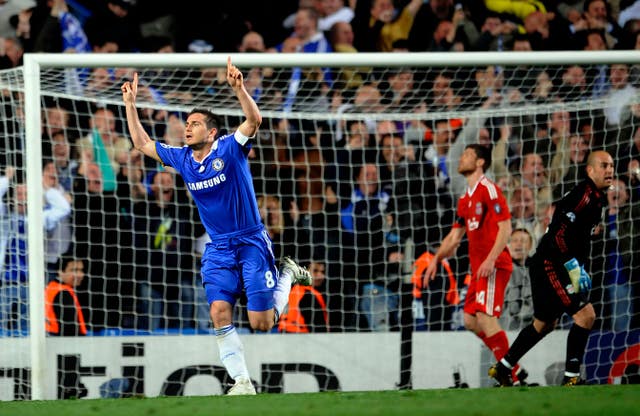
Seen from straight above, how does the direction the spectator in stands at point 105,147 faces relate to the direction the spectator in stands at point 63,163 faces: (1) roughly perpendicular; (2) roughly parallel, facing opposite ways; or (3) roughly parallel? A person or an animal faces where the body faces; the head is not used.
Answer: roughly parallel

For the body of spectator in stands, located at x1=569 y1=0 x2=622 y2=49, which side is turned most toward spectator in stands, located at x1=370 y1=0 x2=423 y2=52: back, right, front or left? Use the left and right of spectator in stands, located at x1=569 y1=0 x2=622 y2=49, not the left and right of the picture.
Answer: right

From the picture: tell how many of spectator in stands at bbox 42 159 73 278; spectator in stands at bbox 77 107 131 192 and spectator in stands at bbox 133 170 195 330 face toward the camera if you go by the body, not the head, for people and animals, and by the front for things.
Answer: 3

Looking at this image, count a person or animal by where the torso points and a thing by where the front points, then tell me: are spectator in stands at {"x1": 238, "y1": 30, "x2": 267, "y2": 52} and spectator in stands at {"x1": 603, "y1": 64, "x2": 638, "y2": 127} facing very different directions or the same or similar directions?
same or similar directions

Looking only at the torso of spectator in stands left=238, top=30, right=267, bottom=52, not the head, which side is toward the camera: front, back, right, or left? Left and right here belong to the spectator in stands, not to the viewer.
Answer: front

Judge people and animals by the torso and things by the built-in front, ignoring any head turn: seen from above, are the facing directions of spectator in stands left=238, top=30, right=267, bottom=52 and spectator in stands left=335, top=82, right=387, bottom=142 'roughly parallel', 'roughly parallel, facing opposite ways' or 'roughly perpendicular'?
roughly parallel

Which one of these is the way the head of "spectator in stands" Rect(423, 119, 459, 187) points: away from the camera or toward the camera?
toward the camera

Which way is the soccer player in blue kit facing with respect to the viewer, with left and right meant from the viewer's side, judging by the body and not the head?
facing the viewer and to the left of the viewer

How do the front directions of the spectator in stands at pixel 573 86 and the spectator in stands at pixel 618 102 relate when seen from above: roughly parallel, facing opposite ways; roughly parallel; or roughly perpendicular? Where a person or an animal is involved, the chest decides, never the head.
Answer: roughly parallel

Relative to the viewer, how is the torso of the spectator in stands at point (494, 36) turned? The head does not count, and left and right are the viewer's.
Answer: facing the viewer

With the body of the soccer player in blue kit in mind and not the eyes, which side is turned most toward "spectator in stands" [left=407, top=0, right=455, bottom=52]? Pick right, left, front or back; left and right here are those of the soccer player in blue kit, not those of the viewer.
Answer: back

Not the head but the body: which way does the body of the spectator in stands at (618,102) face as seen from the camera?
toward the camera

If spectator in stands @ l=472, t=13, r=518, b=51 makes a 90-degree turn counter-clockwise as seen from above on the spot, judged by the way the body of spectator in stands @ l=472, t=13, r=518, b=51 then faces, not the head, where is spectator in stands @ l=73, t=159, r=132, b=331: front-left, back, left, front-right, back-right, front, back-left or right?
back-right

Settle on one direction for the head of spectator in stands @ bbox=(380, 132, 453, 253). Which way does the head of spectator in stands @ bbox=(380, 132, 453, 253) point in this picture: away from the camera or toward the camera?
toward the camera

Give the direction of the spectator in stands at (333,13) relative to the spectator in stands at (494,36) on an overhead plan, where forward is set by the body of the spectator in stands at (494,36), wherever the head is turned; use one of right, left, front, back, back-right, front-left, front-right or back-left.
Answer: right
